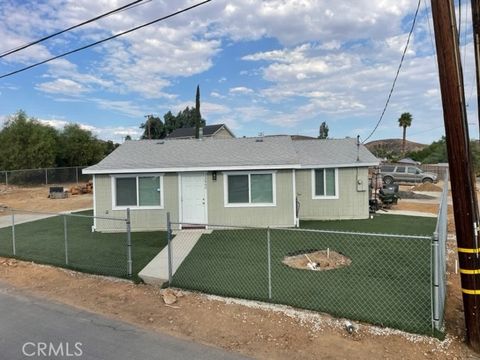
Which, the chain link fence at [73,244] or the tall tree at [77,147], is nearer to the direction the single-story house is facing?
the chain link fence

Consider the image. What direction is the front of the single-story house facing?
toward the camera

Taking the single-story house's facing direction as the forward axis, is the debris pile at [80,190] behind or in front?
behind

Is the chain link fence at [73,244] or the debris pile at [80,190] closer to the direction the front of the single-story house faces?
the chain link fence

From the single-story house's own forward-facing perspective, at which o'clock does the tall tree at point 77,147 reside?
The tall tree is roughly at 5 o'clock from the single-story house.

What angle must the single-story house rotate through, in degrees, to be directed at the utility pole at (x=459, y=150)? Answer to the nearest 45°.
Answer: approximately 45° to its left

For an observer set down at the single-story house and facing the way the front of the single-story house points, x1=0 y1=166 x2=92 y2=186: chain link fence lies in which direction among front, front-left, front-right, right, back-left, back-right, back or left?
back-right

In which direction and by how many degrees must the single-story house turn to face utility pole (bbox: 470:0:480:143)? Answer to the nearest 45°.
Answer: approximately 45° to its left

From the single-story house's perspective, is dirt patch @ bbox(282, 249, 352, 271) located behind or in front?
in front

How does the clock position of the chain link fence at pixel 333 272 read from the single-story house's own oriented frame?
The chain link fence is roughly at 11 o'clock from the single-story house.

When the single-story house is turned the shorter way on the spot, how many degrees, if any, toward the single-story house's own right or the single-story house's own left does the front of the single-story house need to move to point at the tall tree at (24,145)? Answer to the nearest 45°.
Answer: approximately 135° to the single-story house's own right
